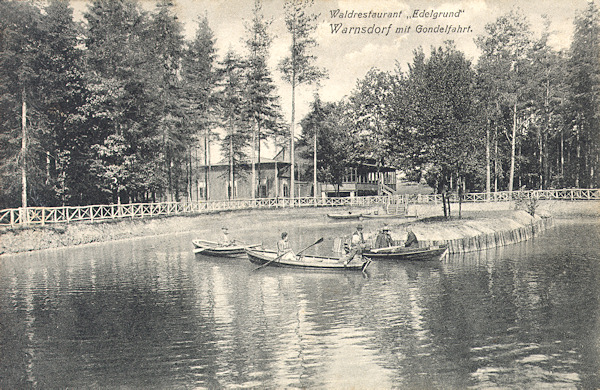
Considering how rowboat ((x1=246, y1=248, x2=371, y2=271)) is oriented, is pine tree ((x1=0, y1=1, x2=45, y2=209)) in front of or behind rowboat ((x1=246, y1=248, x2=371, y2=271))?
in front

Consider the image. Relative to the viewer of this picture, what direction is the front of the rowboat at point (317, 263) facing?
facing to the left of the viewer

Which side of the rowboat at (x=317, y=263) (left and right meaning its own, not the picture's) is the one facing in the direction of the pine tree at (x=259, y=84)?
right

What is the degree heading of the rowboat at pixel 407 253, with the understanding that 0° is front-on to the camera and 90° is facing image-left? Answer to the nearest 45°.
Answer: approximately 270°

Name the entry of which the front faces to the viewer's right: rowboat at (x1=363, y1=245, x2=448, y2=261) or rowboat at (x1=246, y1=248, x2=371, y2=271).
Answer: rowboat at (x1=363, y1=245, x2=448, y2=261)

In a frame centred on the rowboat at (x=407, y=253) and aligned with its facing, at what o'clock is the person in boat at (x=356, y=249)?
The person in boat is roughly at 5 o'clock from the rowboat.

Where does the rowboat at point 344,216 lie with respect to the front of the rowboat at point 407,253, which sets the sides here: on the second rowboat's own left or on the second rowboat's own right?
on the second rowboat's own left

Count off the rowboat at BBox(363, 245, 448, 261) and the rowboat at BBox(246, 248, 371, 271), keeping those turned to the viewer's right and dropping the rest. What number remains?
1

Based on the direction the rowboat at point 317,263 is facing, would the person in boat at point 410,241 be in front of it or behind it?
behind

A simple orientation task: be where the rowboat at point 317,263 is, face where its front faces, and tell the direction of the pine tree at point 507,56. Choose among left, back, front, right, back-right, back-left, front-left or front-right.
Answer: back-right

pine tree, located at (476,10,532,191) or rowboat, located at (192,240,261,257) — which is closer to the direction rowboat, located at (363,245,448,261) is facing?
the pine tree

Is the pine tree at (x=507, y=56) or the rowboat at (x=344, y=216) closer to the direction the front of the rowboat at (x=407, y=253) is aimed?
the pine tree

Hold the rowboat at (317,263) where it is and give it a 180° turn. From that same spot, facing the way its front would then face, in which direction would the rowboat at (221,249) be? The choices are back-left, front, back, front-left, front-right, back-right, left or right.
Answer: back-left
